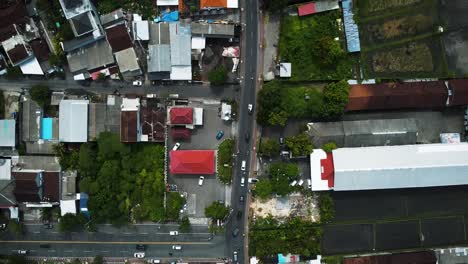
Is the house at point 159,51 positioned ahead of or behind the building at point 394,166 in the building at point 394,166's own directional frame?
ahead

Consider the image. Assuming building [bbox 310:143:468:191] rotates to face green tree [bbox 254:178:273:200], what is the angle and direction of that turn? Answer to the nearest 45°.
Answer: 0° — it already faces it

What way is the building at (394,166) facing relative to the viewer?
to the viewer's left

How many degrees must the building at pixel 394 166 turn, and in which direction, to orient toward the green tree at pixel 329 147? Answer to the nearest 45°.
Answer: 0° — it already faces it

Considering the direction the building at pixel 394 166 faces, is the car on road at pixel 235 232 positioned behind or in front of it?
in front

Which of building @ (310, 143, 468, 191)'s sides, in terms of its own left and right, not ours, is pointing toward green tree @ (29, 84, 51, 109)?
front

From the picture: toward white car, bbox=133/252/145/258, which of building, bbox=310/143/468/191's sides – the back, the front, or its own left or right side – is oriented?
front
